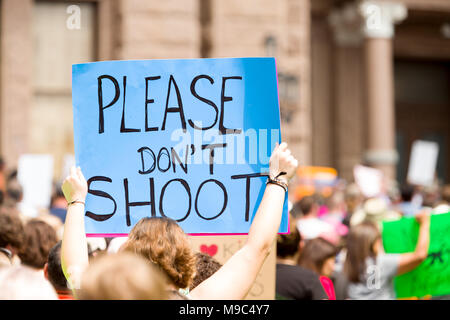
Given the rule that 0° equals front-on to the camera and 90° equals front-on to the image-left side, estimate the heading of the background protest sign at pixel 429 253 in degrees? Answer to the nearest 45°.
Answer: approximately 0°
